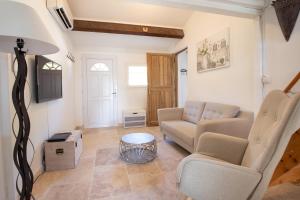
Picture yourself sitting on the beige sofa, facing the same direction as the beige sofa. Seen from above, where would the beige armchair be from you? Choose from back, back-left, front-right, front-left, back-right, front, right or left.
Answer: front-left

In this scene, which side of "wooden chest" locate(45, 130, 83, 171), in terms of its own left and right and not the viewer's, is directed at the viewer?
right

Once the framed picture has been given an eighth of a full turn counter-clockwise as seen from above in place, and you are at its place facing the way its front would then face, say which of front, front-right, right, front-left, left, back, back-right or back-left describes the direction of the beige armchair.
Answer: front

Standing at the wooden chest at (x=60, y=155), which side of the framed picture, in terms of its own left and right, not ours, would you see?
front

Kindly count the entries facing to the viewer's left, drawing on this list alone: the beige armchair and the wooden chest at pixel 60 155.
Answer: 1

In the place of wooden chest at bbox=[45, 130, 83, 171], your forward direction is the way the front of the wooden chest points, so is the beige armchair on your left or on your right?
on your right

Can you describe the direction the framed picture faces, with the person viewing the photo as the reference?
facing the viewer and to the left of the viewer

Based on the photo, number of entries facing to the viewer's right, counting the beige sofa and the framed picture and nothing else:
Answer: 0

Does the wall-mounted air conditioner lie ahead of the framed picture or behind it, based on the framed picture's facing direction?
ahead

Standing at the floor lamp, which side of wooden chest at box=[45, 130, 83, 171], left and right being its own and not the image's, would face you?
right

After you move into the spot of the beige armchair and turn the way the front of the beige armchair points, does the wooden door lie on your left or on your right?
on your right

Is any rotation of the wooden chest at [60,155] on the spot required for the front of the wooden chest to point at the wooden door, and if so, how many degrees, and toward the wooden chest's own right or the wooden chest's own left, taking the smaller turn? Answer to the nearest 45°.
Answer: approximately 45° to the wooden chest's own left

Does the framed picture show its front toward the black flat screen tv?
yes

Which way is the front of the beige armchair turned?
to the viewer's left
